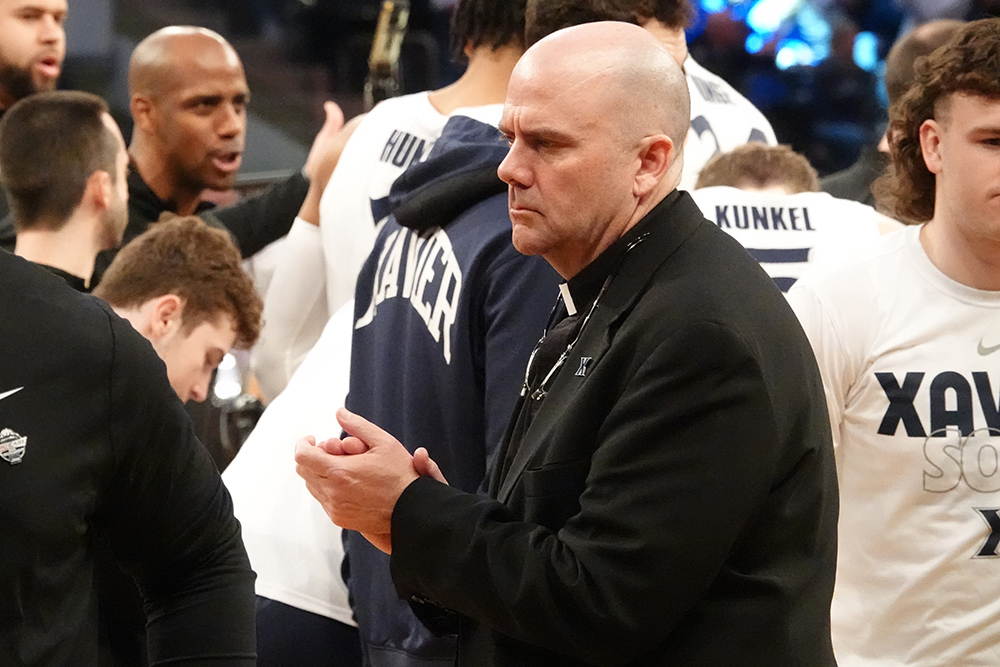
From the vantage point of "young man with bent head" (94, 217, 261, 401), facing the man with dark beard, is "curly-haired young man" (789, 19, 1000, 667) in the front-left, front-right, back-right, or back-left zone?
back-right

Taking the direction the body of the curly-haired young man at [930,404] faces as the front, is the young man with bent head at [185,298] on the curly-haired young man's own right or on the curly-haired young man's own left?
on the curly-haired young man's own right

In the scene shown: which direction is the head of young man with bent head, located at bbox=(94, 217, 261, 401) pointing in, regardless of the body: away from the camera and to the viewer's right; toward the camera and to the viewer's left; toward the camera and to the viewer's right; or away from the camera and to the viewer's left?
toward the camera and to the viewer's right

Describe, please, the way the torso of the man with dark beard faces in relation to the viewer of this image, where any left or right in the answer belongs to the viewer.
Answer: facing the viewer and to the right of the viewer

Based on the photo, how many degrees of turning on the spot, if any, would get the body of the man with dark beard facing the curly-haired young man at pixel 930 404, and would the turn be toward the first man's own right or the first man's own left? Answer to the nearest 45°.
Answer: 0° — they already face them

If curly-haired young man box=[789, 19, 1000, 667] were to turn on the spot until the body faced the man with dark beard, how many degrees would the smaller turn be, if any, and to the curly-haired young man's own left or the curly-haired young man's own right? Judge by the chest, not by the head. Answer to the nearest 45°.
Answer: approximately 180°

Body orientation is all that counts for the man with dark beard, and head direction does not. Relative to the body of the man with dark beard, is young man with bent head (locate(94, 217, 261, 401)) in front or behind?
in front

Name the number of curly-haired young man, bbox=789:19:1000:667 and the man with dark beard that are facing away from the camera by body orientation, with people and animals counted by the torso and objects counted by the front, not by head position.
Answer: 0

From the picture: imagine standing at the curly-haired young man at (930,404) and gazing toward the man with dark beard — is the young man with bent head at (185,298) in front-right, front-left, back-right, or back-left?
front-left
